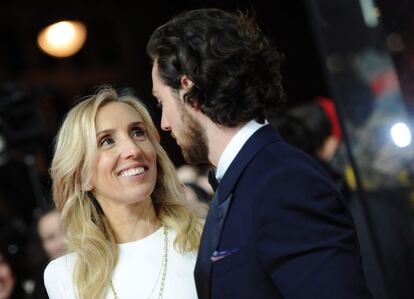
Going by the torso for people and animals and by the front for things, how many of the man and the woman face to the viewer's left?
1

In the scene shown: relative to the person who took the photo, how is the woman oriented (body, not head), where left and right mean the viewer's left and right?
facing the viewer and to the right of the viewer

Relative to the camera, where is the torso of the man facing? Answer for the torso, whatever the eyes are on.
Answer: to the viewer's left

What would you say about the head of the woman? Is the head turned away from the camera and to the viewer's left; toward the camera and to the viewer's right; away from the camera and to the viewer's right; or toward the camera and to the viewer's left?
toward the camera and to the viewer's right

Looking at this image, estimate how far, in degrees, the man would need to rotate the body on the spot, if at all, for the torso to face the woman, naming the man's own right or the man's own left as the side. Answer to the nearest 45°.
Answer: approximately 45° to the man's own right
